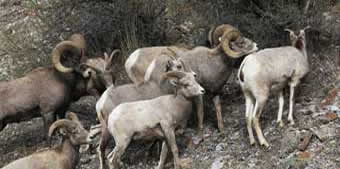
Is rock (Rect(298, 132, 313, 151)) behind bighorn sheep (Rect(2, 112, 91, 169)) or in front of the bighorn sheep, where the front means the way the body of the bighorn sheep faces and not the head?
in front

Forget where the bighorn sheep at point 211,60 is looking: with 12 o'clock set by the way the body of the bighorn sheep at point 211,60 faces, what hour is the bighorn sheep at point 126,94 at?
the bighorn sheep at point 126,94 is roughly at 5 o'clock from the bighorn sheep at point 211,60.

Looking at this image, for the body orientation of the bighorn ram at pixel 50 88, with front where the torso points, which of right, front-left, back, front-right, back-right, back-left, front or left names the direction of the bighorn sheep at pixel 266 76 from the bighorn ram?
front-right

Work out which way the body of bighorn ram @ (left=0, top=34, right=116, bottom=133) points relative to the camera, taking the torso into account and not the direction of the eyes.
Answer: to the viewer's right

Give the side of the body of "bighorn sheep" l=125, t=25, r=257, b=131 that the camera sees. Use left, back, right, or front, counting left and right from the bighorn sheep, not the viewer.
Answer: right

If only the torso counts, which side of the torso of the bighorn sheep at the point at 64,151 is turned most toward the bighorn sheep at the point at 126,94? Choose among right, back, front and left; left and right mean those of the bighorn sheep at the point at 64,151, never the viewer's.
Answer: front

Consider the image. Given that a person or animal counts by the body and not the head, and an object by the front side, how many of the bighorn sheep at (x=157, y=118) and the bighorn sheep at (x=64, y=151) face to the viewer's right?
2

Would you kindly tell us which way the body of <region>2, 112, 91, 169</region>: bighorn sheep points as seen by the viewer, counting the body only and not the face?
to the viewer's right

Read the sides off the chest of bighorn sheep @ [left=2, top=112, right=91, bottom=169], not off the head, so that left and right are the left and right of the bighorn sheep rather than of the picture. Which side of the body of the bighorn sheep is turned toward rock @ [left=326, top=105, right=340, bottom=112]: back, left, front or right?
front

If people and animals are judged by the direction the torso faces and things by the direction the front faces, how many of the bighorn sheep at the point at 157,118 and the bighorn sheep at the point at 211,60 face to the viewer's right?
2

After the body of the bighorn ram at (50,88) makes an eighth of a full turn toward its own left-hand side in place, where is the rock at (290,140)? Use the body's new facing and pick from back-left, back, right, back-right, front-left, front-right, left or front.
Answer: right

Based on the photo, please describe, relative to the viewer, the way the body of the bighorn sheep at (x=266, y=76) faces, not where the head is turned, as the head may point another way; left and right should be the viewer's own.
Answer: facing away from the viewer and to the right of the viewer

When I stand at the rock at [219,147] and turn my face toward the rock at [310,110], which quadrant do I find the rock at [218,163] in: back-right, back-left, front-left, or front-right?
back-right
